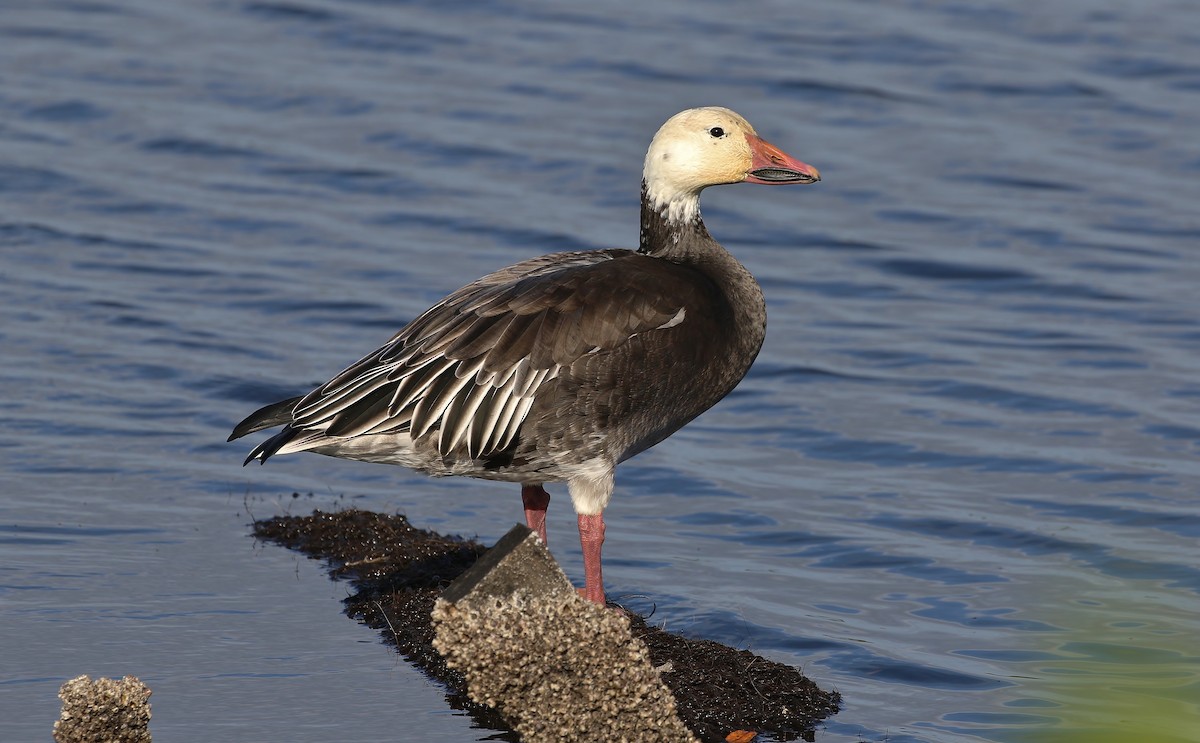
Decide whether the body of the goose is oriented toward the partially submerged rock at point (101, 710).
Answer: no

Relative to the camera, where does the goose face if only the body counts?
to the viewer's right
